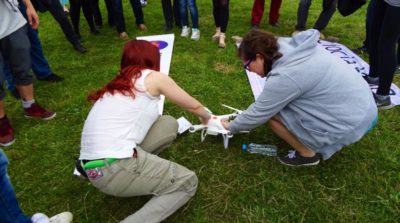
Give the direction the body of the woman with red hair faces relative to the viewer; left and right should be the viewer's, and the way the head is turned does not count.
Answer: facing away from the viewer and to the right of the viewer

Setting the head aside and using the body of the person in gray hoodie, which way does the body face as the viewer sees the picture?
to the viewer's left

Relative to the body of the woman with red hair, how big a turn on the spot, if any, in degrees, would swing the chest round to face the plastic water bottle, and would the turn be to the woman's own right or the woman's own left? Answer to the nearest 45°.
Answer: approximately 45° to the woman's own right
